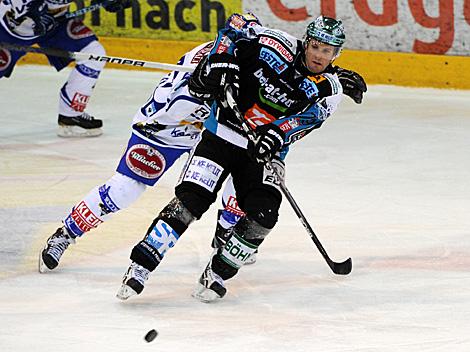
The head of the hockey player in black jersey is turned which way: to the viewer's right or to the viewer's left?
to the viewer's left

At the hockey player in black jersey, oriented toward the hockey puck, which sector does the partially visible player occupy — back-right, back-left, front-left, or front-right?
back-right

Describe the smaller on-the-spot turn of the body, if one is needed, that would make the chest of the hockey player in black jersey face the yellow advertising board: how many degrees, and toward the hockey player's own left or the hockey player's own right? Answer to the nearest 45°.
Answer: approximately 180°

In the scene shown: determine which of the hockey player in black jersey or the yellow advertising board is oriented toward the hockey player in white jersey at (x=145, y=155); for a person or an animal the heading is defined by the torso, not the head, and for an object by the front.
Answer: the yellow advertising board

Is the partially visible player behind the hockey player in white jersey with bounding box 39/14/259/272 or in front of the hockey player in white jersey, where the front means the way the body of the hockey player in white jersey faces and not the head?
behind

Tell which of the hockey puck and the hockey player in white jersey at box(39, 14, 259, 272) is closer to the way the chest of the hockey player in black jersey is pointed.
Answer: the hockey puck

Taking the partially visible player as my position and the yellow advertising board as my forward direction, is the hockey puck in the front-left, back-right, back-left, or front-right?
back-right

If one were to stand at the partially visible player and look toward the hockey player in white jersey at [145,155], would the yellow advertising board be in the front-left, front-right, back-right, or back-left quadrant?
back-left

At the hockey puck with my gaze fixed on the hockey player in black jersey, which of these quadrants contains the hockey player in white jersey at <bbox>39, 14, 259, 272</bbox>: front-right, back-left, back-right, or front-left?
front-left

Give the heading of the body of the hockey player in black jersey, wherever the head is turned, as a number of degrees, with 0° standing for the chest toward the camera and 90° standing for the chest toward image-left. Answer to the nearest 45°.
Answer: approximately 0°

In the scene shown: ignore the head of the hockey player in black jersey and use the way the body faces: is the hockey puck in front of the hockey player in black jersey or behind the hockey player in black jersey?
in front

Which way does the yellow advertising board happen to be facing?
toward the camera

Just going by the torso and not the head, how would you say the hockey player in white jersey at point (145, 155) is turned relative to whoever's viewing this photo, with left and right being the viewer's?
facing the viewer and to the right of the viewer
